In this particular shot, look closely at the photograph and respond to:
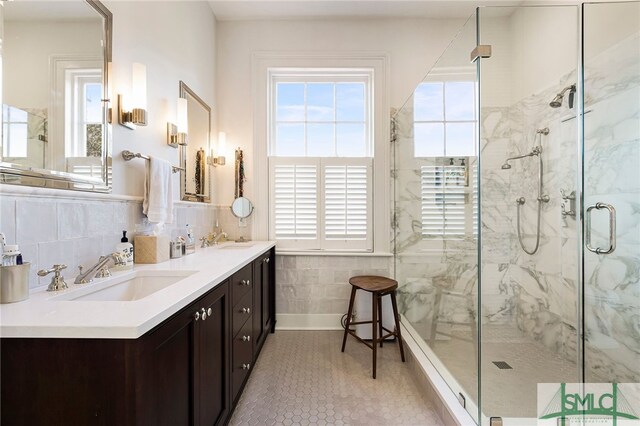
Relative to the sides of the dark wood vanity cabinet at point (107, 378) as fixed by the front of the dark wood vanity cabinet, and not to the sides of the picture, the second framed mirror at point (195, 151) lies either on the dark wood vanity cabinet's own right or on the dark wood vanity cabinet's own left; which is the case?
on the dark wood vanity cabinet's own left

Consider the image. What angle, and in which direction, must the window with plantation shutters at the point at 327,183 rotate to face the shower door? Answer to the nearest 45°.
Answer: approximately 45° to its left

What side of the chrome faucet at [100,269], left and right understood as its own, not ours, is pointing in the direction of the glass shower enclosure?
front

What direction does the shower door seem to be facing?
toward the camera

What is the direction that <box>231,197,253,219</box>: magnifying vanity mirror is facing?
toward the camera

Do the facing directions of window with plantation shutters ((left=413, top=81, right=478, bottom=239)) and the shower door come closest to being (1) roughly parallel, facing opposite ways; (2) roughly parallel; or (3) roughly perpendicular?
roughly parallel

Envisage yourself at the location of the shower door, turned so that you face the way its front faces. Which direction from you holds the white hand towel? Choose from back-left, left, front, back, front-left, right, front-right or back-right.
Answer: front-right

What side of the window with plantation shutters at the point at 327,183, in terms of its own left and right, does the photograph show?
front

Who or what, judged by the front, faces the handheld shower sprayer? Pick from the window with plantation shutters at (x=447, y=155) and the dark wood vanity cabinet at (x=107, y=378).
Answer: the dark wood vanity cabinet

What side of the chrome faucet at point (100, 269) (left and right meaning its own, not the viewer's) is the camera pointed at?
right

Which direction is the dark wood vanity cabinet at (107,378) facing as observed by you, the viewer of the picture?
facing to the right of the viewer

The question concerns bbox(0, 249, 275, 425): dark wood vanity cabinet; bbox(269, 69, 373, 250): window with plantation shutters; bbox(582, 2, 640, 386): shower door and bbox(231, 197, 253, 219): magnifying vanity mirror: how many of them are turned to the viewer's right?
1
